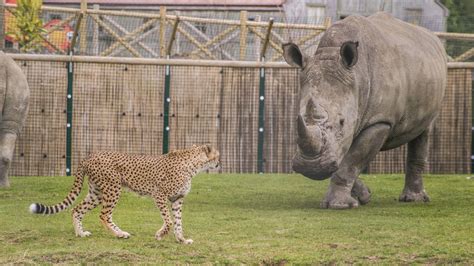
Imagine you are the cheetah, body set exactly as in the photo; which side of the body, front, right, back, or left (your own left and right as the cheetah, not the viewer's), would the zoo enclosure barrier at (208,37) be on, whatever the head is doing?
left

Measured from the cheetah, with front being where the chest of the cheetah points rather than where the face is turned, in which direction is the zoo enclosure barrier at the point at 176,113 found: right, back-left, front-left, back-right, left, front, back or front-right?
left

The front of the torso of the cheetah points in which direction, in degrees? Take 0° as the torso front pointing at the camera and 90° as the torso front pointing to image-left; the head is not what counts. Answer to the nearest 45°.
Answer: approximately 270°

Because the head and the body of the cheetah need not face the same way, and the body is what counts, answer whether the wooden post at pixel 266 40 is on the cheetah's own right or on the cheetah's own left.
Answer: on the cheetah's own left
